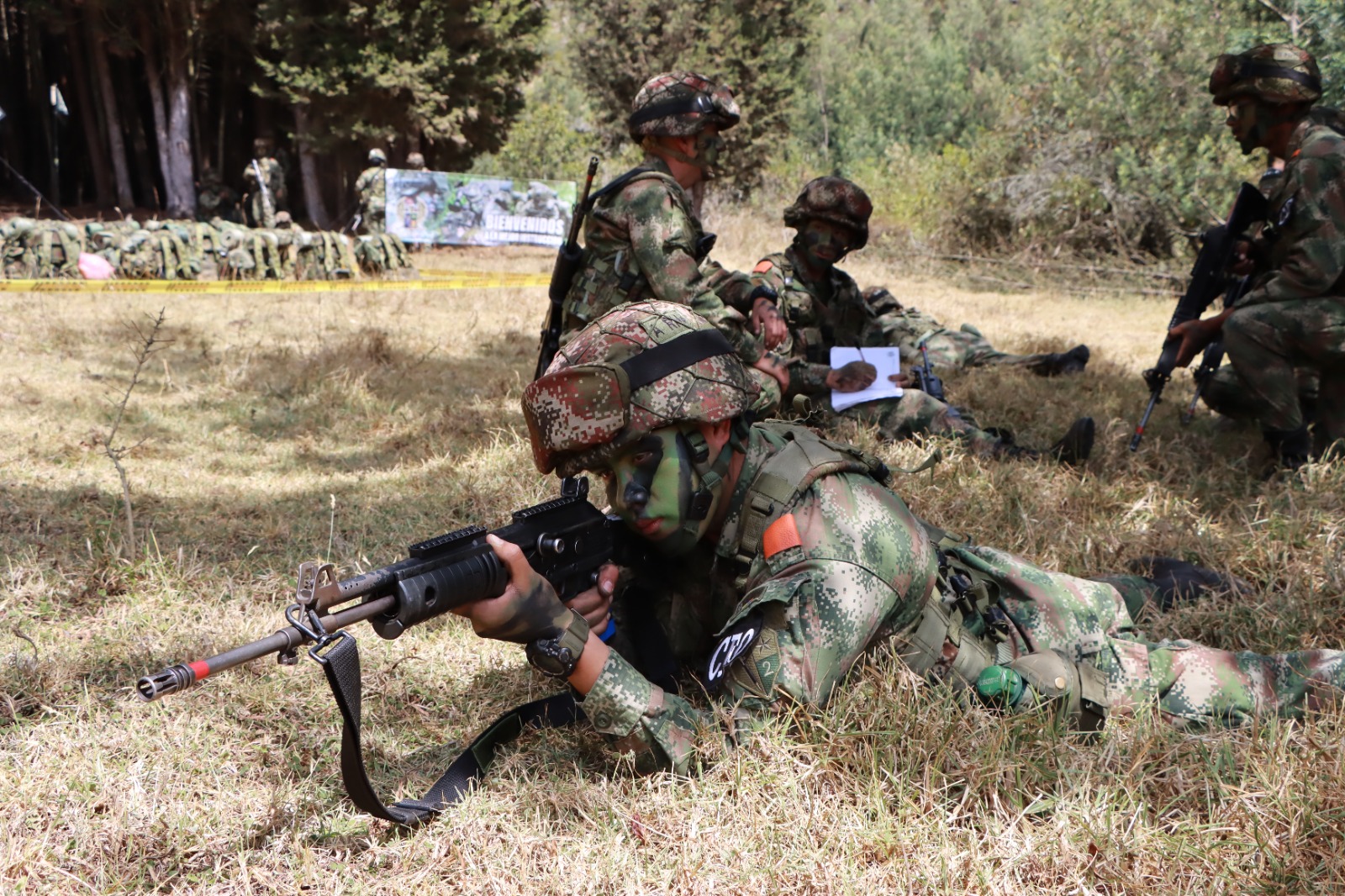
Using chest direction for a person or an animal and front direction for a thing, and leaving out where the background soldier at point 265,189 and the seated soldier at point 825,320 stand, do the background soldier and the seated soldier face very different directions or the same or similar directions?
same or similar directions

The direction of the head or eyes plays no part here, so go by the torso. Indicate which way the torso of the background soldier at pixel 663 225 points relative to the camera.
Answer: to the viewer's right

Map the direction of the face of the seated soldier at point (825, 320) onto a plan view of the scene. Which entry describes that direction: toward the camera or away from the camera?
toward the camera

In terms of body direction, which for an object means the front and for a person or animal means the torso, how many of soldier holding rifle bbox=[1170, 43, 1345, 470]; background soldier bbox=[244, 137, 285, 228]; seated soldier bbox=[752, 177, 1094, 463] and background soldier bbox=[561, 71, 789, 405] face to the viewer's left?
1

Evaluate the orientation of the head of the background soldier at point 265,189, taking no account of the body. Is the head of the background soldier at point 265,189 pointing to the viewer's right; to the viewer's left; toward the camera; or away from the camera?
toward the camera

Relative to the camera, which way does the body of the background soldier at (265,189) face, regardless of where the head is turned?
toward the camera

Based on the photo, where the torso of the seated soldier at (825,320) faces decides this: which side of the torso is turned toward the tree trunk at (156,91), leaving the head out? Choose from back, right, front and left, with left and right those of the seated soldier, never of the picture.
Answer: back

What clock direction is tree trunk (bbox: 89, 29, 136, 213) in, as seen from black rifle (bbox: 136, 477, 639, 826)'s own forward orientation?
The tree trunk is roughly at 4 o'clock from the black rifle.

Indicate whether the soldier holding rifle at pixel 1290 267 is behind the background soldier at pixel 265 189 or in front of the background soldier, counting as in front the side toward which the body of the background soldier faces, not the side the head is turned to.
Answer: in front

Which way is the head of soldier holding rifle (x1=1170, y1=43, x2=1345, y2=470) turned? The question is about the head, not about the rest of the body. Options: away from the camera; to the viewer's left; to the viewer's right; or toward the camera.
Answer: to the viewer's left

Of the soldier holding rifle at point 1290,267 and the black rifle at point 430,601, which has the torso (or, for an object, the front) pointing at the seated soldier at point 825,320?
the soldier holding rifle

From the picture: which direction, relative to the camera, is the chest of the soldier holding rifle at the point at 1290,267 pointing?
to the viewer's left

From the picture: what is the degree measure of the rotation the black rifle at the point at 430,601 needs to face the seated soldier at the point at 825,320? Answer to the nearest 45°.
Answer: approximately 180°

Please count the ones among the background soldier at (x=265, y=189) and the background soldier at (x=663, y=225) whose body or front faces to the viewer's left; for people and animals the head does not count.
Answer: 0

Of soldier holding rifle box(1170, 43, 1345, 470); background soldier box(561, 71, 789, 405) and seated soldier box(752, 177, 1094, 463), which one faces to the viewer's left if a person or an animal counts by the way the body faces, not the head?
the soldier holding rifle

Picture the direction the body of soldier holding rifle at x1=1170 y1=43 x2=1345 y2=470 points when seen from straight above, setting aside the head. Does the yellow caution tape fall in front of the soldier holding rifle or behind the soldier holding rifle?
in front

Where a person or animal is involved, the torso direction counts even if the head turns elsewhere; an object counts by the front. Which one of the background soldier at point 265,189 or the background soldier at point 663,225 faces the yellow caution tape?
the background soldier at point 265,189

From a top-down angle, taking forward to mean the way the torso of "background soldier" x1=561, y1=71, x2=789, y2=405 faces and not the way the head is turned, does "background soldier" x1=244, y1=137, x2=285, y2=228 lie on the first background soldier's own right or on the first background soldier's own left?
on the first background soldier's own left
